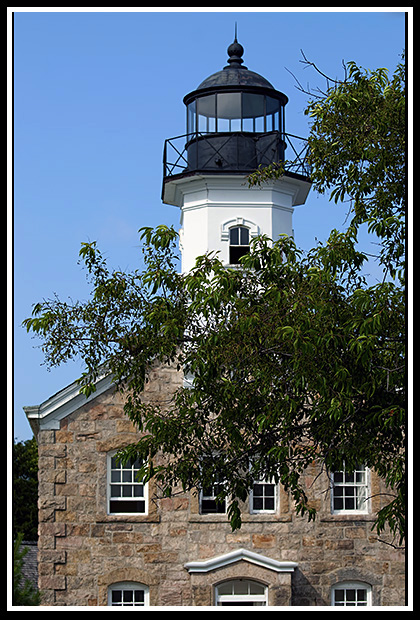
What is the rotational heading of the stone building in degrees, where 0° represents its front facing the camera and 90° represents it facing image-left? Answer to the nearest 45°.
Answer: approximately 0°

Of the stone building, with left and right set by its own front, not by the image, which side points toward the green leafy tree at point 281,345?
front
